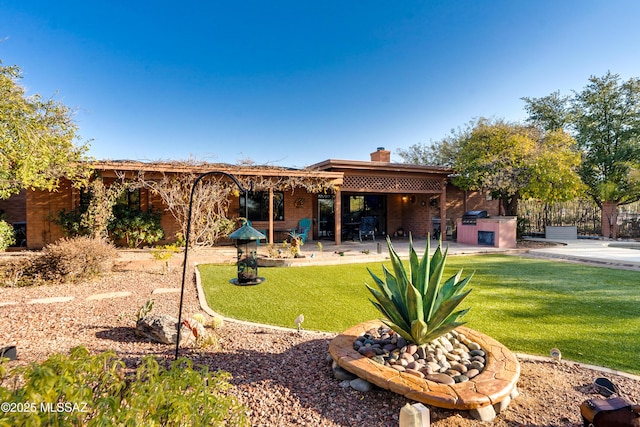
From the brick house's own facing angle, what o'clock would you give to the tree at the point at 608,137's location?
The tree is roughly at 9 o'clock from the brick house.

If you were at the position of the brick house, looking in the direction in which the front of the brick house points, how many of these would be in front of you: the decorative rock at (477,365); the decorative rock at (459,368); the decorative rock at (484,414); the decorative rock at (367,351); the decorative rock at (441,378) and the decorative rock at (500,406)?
6

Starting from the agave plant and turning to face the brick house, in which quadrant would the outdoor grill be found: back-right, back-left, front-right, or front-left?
front-right

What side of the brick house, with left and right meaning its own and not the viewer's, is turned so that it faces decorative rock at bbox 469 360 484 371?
front

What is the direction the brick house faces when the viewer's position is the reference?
facing the viewer

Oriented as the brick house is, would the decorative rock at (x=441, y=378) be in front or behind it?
in front

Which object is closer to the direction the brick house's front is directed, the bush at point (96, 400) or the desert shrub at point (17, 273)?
the bush

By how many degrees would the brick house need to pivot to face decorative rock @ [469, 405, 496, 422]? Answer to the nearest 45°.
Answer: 0° — it already faces it

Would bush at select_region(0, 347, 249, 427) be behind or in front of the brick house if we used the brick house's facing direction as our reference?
in front

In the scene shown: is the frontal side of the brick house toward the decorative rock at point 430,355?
yes

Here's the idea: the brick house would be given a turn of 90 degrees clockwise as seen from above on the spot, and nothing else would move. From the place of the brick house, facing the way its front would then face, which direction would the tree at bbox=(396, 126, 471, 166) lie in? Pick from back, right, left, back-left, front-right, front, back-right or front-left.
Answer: back-right

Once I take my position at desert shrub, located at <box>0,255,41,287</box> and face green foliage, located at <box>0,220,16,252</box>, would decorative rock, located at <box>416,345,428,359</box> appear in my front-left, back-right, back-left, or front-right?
back-right

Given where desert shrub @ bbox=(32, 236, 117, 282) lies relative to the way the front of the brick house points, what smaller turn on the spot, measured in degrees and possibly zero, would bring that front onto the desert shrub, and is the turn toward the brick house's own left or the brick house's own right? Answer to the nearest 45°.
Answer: approximately 45° to the brick house's own right

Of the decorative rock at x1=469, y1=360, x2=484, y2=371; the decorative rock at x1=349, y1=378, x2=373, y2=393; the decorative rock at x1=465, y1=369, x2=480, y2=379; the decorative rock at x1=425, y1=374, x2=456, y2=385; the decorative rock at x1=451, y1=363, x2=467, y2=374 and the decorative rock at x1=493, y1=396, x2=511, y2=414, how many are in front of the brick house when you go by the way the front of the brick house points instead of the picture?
6

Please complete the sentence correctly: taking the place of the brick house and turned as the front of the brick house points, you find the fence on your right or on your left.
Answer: on your left

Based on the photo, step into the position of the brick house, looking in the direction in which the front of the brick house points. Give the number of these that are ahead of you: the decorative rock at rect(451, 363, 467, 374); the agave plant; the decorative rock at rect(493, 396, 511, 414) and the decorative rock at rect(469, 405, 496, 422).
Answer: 4

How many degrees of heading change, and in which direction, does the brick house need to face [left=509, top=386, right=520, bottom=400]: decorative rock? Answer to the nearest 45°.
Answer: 0° — it already faces it

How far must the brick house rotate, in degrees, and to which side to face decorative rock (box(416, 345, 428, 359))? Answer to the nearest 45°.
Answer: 0° — it already faces it
